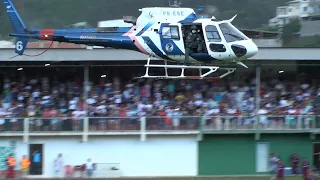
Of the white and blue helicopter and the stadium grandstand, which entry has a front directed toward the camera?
the stadium grandstand

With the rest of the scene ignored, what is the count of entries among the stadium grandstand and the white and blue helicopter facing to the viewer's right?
1

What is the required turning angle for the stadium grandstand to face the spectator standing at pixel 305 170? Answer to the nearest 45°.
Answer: approximately 45° to its left

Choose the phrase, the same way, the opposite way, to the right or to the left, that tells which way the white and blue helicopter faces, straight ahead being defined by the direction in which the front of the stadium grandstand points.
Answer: to the left

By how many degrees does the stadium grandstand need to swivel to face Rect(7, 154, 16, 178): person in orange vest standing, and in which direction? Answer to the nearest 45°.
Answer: approximately 90° to its right

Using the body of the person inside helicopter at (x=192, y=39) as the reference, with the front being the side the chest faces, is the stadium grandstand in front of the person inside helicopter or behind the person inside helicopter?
behind

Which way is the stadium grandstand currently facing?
toward the camera

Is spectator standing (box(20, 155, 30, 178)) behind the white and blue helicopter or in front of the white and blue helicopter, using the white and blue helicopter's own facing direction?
behind

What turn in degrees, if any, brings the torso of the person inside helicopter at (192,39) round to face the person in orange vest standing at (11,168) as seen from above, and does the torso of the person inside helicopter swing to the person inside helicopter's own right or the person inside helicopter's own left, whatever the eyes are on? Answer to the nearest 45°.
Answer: approximately 135° to the person inside helicopter's own right

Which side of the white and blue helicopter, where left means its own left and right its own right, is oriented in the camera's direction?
right

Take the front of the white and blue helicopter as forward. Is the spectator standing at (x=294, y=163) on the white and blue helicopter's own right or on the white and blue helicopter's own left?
on the white and blue helicopter's own left

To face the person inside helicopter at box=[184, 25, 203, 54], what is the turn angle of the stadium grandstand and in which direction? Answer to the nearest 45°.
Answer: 0° — it already faces them
